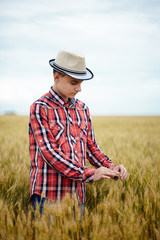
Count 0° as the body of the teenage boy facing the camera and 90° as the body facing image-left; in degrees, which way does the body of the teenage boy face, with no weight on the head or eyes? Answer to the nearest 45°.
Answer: approximately 315°
